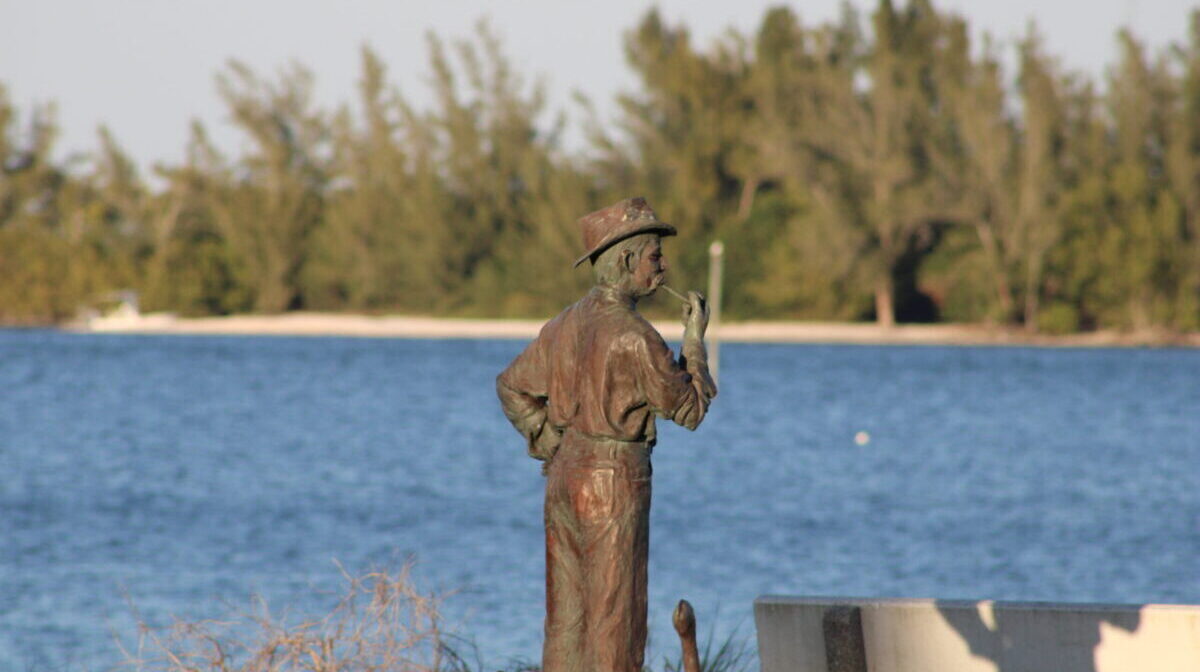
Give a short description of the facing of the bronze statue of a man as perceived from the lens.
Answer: facing away from the viewer and to the right of the viewer
